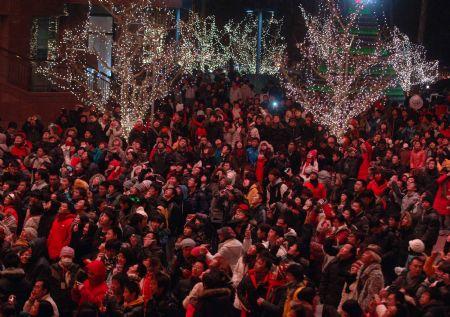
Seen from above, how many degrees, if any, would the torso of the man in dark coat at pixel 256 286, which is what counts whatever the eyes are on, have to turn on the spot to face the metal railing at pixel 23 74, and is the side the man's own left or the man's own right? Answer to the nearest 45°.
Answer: approximately 180°

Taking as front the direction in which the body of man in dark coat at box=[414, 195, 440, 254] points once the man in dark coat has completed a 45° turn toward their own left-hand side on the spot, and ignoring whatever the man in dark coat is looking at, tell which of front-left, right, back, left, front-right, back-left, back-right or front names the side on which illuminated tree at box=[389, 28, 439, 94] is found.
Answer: back

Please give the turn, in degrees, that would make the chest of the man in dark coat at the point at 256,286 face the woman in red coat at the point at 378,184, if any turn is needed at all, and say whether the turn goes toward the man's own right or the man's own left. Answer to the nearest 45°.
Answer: approximately 135° to the man's own left

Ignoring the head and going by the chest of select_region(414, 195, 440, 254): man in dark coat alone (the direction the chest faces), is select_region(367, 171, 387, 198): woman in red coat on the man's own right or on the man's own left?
on the man's own right

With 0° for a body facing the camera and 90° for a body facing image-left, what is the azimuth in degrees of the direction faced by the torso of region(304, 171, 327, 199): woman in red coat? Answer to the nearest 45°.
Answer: approximately 45°

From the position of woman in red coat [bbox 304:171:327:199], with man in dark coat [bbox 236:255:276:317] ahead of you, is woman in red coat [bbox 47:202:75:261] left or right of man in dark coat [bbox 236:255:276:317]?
right

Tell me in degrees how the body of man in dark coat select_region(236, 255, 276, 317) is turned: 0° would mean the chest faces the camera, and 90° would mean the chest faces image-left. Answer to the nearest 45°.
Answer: approximately 315°

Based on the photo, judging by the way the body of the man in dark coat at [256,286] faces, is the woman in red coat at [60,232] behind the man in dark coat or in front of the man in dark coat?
behind

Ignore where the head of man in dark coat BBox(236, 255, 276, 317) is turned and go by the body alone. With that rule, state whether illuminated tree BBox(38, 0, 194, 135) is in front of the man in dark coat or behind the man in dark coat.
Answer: behind
